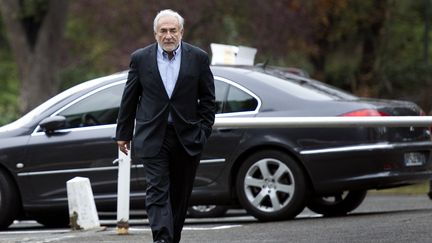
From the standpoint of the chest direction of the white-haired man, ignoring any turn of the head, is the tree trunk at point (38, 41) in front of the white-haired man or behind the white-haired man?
behind

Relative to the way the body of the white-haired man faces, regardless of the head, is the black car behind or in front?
behind

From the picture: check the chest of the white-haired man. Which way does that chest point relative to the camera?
toward the camera

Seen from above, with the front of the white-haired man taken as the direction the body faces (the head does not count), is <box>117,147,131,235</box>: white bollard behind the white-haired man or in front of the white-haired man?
behind

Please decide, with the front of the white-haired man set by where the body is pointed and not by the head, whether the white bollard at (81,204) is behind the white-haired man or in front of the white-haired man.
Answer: behind
